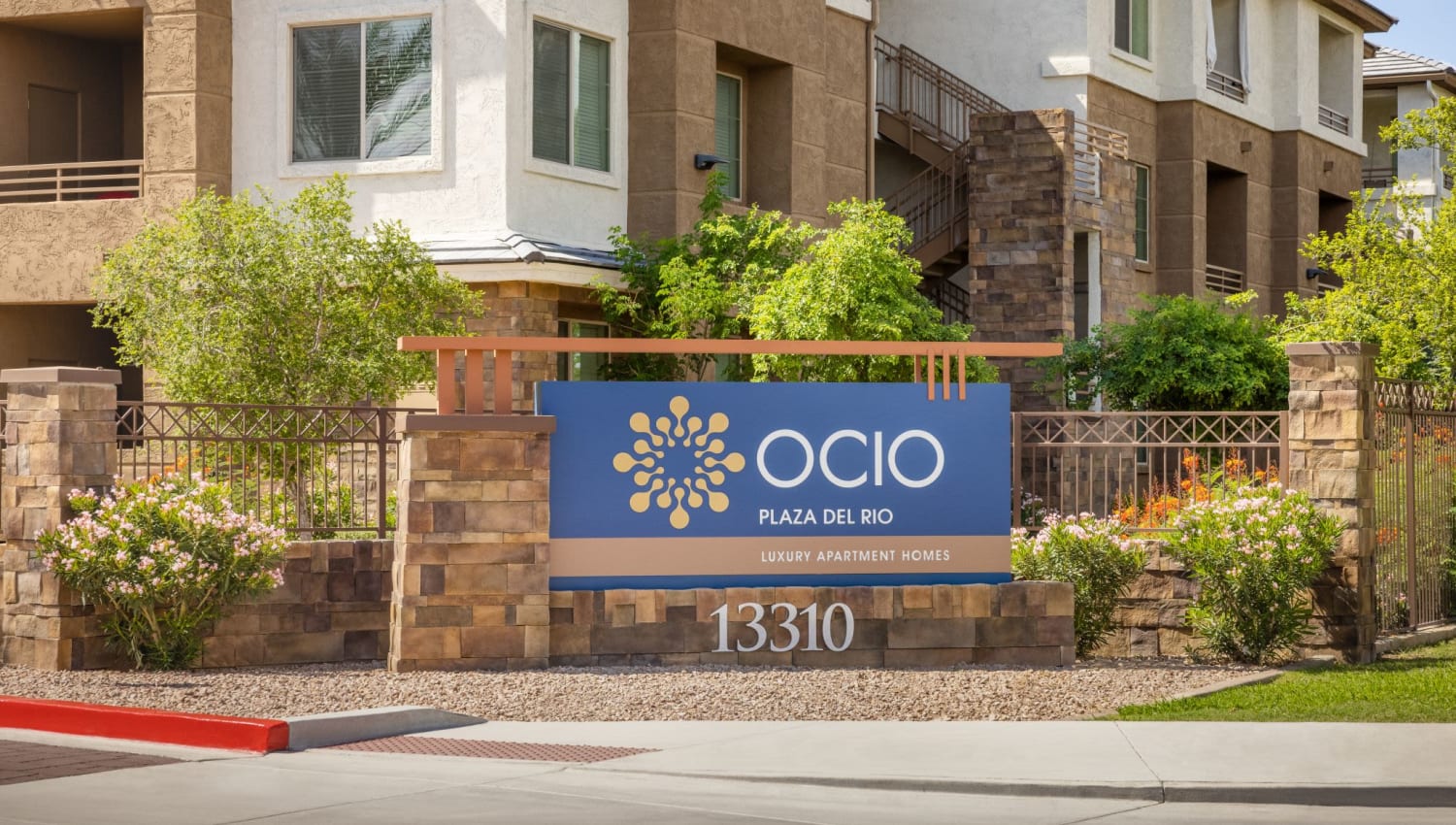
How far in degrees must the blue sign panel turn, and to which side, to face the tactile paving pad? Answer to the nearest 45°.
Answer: approximately 45° to its right

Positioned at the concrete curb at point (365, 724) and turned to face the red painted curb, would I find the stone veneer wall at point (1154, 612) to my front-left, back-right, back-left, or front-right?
back-right

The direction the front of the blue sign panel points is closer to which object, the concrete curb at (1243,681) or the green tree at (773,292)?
the concrete curb

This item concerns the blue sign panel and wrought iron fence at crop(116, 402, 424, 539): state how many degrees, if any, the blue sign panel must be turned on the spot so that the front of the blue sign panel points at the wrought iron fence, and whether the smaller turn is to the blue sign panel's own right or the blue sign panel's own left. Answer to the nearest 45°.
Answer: approximately 90° to the blue sign panel's own right

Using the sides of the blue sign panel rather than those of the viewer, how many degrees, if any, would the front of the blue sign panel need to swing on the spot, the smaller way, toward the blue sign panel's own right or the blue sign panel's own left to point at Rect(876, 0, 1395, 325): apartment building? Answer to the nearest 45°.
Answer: approximately 135° to the blue sign panel's own left

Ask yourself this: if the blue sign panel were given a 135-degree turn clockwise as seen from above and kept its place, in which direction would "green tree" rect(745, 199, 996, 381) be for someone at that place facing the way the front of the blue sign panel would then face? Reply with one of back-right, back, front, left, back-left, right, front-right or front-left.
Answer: front-right

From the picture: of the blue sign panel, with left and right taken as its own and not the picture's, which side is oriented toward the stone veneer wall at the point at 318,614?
right

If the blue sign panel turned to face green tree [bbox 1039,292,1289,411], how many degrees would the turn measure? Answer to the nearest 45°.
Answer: approximately 135° to its left

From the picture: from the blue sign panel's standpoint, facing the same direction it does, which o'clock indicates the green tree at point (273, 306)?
The green tree is roughly at 4 o'clock from the blue sign panel.

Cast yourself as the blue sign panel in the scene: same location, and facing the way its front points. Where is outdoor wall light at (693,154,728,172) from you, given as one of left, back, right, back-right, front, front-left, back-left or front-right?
back

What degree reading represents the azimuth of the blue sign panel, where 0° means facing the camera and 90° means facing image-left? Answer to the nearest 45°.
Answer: approximately 0°

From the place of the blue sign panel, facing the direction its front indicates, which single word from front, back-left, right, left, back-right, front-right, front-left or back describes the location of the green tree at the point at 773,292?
back

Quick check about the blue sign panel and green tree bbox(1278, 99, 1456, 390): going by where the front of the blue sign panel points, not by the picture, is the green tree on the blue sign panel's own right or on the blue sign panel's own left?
on the blue sign panel's own left

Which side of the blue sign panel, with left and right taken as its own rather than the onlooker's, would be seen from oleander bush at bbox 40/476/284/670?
right
